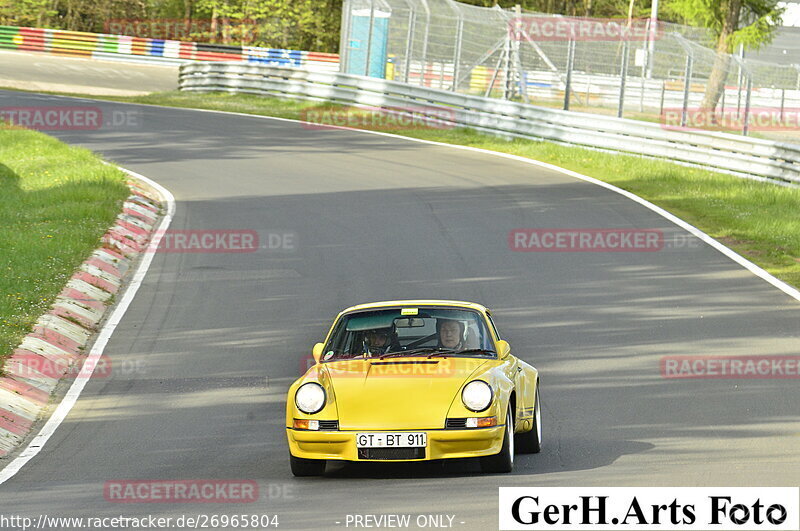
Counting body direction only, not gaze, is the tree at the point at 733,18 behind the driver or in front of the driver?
behind

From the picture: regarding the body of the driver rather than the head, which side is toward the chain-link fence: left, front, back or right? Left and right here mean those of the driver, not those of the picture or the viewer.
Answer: back

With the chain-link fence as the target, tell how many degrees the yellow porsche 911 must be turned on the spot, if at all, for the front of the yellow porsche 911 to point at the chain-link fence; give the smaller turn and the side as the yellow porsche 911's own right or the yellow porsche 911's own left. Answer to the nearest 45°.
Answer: approximately 180°

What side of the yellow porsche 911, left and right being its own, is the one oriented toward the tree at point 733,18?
back

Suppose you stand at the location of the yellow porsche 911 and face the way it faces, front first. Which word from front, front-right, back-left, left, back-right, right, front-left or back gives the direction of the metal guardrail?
back

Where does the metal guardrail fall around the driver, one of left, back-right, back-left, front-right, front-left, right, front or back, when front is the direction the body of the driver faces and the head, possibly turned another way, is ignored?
back

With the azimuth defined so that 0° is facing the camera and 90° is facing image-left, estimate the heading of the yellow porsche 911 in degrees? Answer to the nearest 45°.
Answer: approximately 0°
